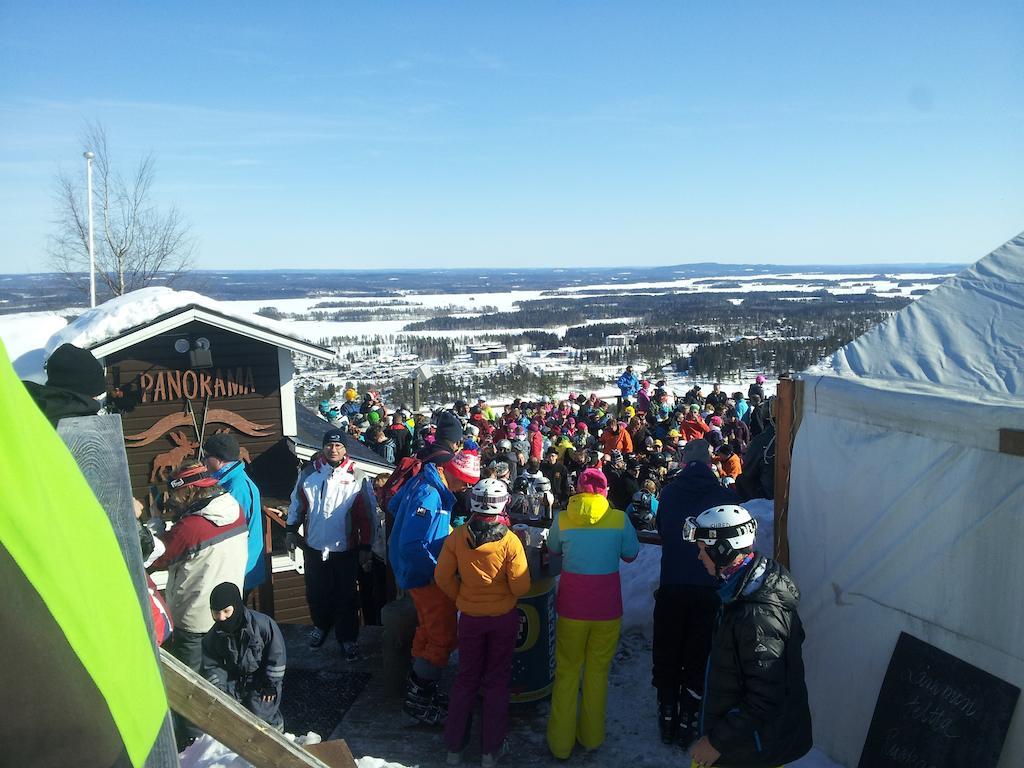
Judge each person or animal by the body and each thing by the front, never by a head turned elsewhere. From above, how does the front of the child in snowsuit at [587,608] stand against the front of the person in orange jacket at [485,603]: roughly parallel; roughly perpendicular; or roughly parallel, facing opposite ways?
roughly parallel

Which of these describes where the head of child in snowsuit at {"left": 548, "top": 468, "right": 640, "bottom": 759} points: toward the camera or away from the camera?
away from the camera

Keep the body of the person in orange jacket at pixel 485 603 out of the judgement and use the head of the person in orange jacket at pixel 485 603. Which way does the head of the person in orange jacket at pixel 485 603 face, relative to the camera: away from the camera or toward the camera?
away from the camera

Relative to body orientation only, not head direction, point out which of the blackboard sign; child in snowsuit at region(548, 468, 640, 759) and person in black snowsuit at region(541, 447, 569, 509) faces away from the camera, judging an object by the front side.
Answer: the child in snowsuit

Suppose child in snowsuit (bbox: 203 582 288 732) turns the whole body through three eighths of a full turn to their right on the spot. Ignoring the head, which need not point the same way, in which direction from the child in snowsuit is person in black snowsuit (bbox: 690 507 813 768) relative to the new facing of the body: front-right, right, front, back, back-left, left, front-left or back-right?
back-right

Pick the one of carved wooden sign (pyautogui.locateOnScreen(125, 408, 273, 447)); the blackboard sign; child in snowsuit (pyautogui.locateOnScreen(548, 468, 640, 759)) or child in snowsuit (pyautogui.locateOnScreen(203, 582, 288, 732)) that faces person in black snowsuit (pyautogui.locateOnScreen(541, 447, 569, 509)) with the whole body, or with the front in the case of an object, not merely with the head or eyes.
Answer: child in snowsuit (pyautogui.locateOnScreen(548, 468, 640, 759))

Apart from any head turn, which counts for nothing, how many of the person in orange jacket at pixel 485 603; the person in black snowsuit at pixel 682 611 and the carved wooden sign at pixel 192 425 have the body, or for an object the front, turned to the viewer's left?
0

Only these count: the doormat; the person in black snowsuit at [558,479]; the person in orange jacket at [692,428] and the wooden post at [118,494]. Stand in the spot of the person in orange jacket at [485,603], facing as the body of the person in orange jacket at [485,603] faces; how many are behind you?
1

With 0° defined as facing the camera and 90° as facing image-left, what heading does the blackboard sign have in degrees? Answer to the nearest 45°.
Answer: approximately 0°

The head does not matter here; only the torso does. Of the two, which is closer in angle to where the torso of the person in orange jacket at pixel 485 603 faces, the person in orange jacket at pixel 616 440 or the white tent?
the person in orange jacket

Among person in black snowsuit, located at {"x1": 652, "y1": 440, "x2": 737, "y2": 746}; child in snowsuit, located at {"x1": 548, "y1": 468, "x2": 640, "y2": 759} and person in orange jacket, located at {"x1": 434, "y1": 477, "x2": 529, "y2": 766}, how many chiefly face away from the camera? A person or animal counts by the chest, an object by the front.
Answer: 3

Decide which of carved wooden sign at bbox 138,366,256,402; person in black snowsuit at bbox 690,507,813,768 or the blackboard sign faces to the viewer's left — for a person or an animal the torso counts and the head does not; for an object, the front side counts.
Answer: the person in black snowsuit

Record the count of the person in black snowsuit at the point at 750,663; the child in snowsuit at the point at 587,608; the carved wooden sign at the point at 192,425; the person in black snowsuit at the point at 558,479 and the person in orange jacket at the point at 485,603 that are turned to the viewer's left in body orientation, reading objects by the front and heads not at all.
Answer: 1

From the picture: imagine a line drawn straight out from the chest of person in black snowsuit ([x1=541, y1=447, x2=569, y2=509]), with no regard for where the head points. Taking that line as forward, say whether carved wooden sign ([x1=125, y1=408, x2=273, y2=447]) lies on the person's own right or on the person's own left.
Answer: on the person's own right

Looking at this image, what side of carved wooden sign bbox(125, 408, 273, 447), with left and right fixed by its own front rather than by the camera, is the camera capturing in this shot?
front

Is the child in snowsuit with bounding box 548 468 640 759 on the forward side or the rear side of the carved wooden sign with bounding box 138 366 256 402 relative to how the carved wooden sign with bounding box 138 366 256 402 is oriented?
on the forward side
